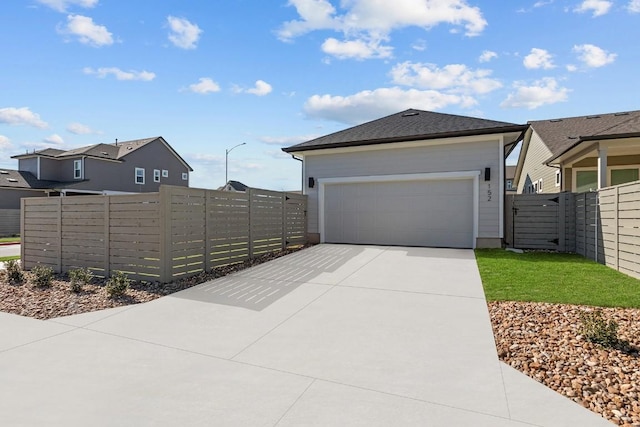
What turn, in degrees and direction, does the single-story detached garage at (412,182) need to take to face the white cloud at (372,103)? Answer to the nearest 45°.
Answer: approximately 180°

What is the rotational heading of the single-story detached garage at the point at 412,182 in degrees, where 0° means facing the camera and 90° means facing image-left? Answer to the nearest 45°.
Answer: approximately 0°

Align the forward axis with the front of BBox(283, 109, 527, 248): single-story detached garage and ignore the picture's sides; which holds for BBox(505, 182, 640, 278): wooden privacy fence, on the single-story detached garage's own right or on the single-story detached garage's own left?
on the single-story detached garage's own left

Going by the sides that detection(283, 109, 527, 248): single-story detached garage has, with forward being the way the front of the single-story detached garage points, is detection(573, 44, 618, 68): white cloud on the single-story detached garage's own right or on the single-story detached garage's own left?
on the single-story detached garage's own left

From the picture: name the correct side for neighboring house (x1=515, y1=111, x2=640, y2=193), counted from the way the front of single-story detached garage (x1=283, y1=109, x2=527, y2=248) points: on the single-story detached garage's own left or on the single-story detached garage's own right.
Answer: on the single-story detached garage's own left
